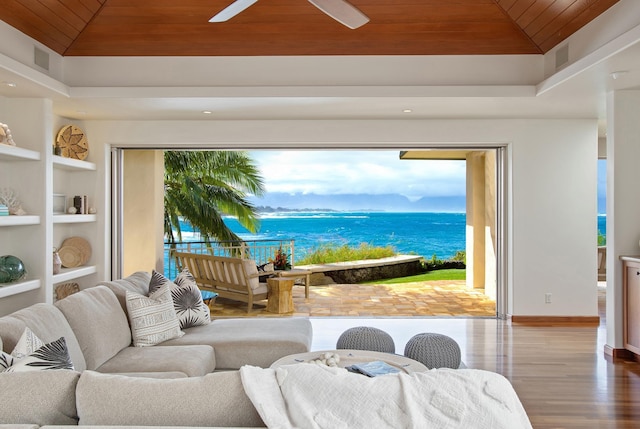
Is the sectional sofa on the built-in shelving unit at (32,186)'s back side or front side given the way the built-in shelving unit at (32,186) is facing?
on the front side

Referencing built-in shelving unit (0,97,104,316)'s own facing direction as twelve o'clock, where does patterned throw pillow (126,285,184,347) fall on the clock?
The patterned throw pillow is roughly at 1 o'clock from the built-in shelving unit.

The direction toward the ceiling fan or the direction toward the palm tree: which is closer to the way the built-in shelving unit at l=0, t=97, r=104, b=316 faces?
the ceiling fan

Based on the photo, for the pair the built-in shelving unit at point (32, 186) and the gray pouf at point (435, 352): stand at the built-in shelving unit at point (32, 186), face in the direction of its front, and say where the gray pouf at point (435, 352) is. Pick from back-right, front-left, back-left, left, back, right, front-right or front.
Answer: front

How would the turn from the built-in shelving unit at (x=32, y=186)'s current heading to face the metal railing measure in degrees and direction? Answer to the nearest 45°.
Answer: approximately 90° to its left

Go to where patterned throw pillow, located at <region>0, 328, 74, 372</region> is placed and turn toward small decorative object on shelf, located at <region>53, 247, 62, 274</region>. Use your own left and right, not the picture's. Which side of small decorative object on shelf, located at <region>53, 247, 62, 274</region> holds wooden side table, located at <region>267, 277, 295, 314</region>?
right

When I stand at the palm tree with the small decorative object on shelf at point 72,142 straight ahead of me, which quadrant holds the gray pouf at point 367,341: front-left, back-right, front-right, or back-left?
front-left
